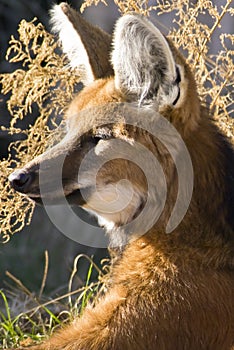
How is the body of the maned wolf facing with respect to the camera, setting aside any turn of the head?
to the viewer's left
